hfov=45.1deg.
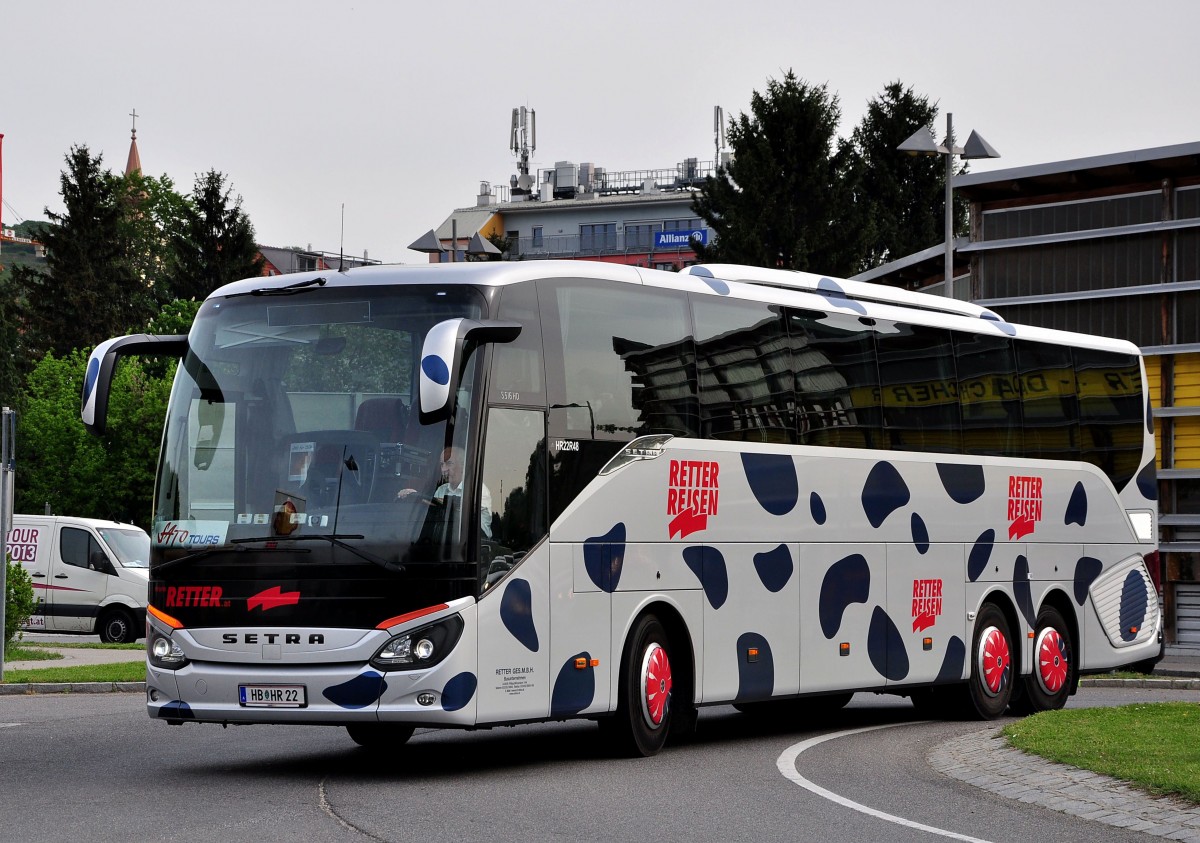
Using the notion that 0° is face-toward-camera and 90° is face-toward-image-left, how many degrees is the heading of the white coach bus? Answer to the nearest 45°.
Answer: approximately 45°

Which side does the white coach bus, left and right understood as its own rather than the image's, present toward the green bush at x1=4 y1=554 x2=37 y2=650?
right

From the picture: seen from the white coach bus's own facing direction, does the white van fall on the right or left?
on its right
